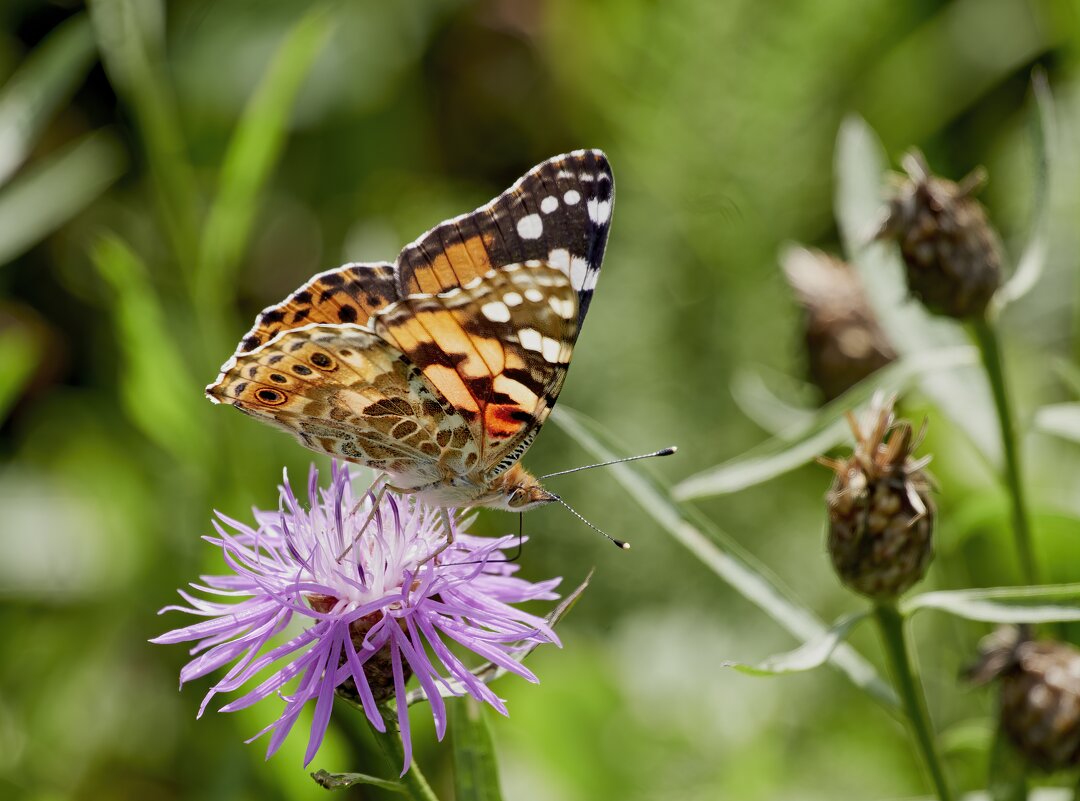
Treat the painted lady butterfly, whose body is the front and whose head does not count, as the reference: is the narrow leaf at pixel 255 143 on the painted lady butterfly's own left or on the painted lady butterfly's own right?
on the painted lady butterfly's own left

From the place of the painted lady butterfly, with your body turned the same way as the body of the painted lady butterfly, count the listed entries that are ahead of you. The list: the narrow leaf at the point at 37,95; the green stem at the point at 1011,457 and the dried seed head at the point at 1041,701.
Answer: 2

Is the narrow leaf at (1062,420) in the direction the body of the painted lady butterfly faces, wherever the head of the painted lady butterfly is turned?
yes

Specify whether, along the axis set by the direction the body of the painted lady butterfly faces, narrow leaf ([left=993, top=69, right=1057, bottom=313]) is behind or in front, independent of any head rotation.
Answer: in front

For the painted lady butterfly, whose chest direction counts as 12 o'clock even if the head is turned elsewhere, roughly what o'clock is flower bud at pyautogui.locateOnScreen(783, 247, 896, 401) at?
The flower bud is roughly at 11 o'clock from the painted lady butterfly.

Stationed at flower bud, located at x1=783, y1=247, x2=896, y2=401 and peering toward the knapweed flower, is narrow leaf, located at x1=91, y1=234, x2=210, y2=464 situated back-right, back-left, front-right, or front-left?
front-right

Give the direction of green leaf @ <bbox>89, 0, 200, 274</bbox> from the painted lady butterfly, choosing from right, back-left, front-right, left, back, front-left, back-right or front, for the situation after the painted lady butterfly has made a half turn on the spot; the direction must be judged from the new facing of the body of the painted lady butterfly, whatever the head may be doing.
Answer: front-right

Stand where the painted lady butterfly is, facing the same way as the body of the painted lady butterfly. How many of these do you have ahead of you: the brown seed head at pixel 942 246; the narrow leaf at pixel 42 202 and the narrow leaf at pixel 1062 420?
2

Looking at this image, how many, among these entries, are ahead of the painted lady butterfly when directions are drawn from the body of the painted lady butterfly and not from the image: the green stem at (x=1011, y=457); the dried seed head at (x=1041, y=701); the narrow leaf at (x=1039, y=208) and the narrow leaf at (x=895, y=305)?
4

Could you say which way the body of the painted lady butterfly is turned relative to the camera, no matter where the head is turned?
to the viewer's right

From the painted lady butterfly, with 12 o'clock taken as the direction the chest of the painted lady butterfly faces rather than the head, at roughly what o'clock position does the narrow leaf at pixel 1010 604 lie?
The narrow leaf is roughly at 1 o'clock from the painted lady butterfly.

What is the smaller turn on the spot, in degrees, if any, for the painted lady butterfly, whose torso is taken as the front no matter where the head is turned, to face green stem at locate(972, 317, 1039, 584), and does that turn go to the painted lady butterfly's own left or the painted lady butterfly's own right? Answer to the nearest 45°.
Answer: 0° — it already faces it

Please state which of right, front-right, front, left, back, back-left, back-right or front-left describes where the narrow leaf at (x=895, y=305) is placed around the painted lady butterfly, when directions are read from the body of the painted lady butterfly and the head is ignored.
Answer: front

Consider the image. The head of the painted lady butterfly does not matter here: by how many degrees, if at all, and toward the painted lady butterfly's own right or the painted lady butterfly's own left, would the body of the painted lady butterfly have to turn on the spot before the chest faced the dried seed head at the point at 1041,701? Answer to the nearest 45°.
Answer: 0° — it already faces it

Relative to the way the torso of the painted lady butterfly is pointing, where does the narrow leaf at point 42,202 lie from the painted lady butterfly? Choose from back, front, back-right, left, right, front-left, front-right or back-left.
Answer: back-left
